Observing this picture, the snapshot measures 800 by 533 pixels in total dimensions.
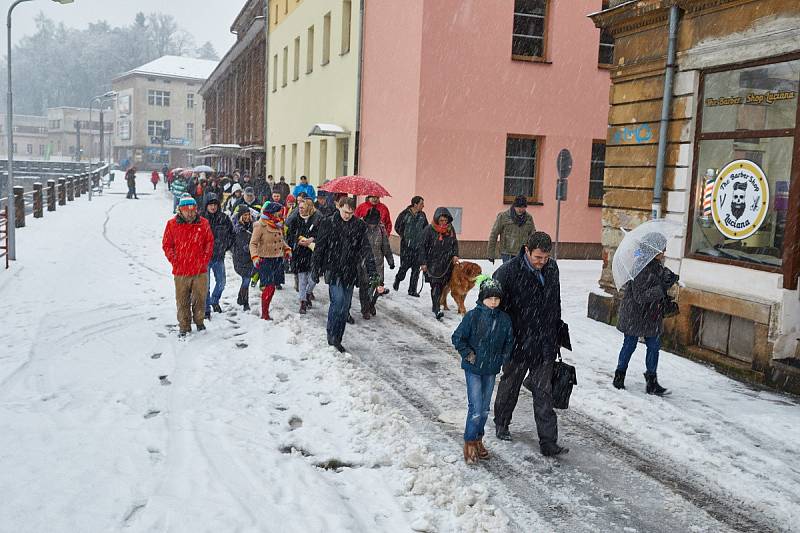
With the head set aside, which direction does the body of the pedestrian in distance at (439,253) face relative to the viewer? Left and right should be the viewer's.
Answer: facing the viewer

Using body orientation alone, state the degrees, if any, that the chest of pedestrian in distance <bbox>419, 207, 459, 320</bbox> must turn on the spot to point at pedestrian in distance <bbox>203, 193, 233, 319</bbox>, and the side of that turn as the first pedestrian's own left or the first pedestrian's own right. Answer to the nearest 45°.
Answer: approximately 90° to the first pedestrian's own right

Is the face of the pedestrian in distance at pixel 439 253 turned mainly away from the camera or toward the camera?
toward the camera

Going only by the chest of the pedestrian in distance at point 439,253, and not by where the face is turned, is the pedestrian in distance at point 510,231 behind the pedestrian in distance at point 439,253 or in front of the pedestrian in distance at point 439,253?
behind

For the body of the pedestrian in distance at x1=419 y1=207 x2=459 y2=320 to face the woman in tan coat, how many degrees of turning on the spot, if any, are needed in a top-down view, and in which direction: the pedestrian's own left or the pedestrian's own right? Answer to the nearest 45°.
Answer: approximately 90° to the pedestrian's own right

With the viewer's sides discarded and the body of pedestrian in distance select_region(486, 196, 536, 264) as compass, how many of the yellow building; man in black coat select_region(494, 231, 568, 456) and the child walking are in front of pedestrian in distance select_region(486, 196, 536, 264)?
2

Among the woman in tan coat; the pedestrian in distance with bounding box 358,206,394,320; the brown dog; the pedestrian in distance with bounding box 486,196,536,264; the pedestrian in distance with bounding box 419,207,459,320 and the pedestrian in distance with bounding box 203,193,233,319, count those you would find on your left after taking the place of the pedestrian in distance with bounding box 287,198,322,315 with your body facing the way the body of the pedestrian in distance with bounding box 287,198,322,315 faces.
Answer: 4

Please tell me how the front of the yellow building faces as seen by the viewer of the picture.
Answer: facing the viewer and to the left of the viewer

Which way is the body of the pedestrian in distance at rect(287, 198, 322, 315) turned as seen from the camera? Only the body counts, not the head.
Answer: toward the camera

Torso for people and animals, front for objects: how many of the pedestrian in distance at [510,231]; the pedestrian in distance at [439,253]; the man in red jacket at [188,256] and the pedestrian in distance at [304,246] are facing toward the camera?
4

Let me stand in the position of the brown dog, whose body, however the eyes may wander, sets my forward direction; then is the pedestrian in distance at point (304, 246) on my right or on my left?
on my right

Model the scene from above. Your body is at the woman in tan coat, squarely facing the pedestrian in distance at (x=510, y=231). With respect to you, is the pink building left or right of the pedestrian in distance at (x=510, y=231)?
left

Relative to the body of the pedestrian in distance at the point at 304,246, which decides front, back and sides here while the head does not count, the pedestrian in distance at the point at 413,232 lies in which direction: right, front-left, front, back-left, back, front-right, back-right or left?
back-left

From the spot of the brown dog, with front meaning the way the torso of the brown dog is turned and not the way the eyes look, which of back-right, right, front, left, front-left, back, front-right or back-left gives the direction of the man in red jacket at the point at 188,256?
right

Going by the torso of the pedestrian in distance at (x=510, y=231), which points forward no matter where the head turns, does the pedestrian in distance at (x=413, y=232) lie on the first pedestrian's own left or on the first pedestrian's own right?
on the first pedestrian's own right

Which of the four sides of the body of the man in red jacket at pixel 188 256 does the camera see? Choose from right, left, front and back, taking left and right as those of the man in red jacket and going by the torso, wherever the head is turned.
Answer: front
